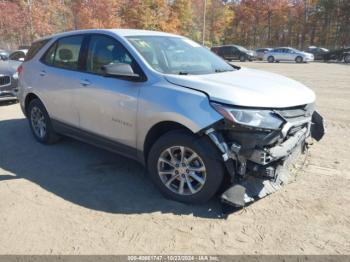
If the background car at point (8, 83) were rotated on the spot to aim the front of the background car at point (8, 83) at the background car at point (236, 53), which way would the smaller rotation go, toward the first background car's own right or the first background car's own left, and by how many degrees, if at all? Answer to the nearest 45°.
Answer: approximately 180°

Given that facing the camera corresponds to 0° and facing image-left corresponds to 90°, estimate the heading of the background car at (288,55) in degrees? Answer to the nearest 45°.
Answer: approximately 315°

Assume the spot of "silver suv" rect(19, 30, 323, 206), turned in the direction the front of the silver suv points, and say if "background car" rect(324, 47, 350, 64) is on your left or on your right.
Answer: on your left

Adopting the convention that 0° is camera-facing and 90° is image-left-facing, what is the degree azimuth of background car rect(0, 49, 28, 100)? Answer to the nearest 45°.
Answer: approximately 45°

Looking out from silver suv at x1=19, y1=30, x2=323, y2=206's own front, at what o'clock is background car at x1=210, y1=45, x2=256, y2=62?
The background car is roughly at 8 o'clock from the silver suv.

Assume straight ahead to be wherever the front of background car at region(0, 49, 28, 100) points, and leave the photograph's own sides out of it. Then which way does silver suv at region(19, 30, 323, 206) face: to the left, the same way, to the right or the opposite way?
to the left
